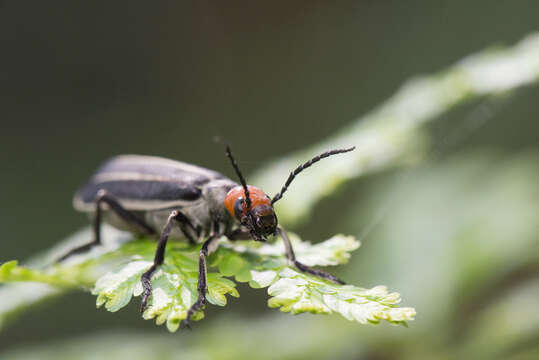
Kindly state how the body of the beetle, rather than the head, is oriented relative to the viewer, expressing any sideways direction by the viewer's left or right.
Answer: facing the viewer and to the right of the viewer
